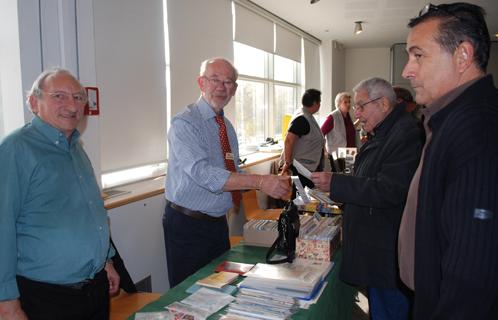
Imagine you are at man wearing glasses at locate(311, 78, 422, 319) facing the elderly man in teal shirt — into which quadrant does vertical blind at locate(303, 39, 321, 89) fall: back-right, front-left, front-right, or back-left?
back-right

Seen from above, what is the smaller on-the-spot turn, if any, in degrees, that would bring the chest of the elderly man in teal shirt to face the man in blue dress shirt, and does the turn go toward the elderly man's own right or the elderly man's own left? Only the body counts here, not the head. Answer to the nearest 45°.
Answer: approximately 90° to the elderly man's own left

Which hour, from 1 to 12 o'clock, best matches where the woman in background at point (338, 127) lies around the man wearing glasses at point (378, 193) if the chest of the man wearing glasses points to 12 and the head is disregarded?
The woman in background is roughly at 3 o'clock from the man wearing glasses.

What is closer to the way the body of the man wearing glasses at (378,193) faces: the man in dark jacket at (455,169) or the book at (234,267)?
the book

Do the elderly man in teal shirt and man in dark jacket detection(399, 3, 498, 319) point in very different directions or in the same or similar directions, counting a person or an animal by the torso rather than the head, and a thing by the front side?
very different directions

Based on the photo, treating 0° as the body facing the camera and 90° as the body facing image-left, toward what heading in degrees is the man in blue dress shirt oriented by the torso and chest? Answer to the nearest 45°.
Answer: approximately 315°

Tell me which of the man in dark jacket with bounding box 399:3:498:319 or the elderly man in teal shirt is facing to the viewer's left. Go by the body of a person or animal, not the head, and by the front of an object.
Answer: the man in dark jacket

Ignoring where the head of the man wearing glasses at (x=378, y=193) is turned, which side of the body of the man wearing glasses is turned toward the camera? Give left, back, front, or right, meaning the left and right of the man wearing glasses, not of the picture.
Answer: left

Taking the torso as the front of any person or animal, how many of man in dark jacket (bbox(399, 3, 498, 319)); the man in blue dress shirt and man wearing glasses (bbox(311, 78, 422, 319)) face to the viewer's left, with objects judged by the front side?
2

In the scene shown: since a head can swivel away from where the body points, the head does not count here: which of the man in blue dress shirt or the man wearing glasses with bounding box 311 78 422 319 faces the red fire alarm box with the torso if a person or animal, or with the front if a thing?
the man wearing glasses

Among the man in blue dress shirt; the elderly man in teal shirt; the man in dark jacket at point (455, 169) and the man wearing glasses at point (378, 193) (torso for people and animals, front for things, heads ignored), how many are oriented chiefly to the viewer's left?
2

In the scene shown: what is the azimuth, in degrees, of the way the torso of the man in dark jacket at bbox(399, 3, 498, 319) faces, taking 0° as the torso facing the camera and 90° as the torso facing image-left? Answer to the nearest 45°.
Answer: approximately 90°

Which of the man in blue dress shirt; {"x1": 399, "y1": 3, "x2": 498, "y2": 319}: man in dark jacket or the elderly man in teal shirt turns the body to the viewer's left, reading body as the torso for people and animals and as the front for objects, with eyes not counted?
the man in dark jacket
